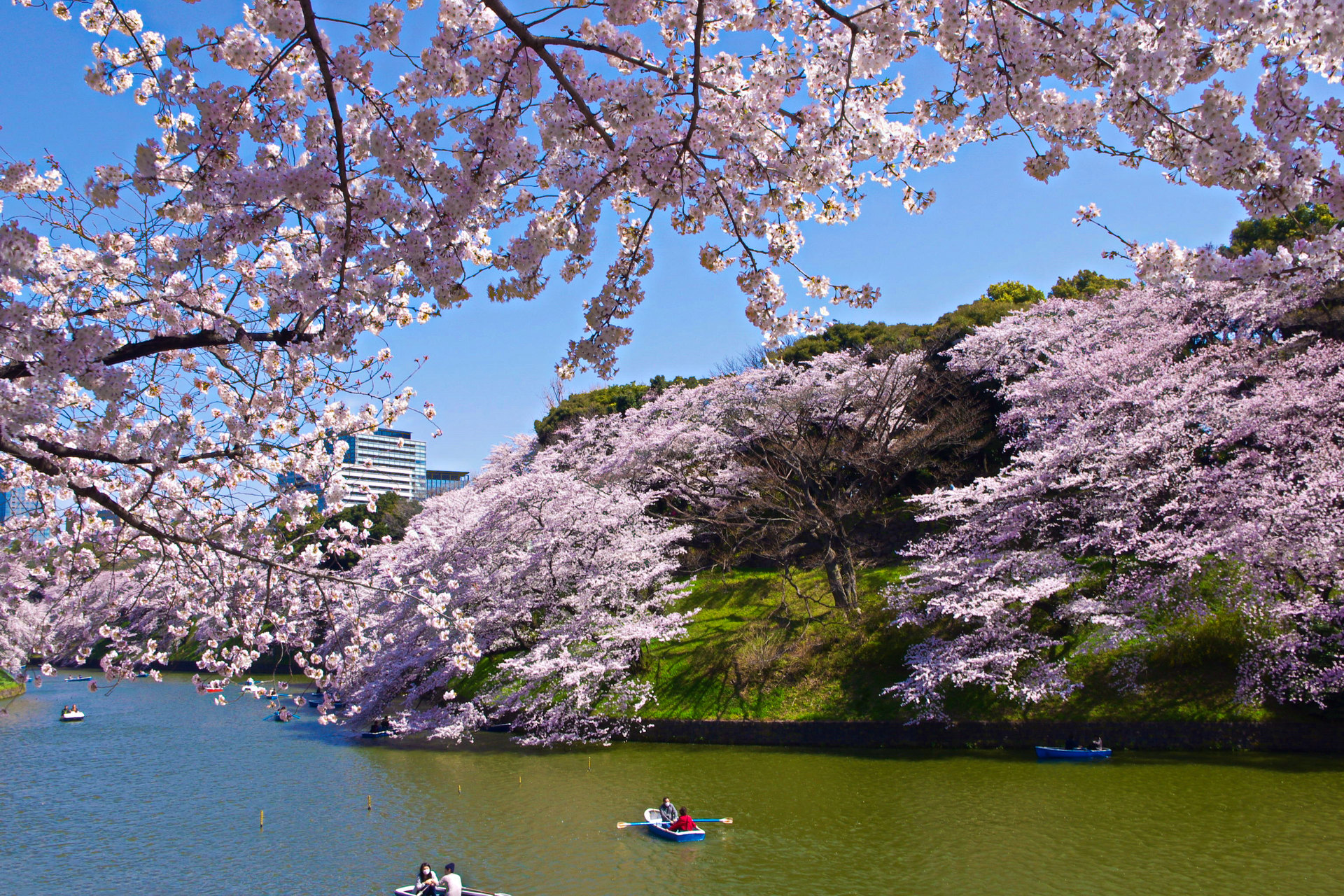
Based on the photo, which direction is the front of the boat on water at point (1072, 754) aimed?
to the viewer's left

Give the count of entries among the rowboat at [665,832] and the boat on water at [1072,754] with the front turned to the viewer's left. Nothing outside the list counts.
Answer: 1

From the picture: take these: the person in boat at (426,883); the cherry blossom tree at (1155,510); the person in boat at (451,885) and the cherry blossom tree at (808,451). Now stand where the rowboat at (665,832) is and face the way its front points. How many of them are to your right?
2

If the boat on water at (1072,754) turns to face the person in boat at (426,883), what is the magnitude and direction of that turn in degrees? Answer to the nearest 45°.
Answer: approximately 45° to its left
